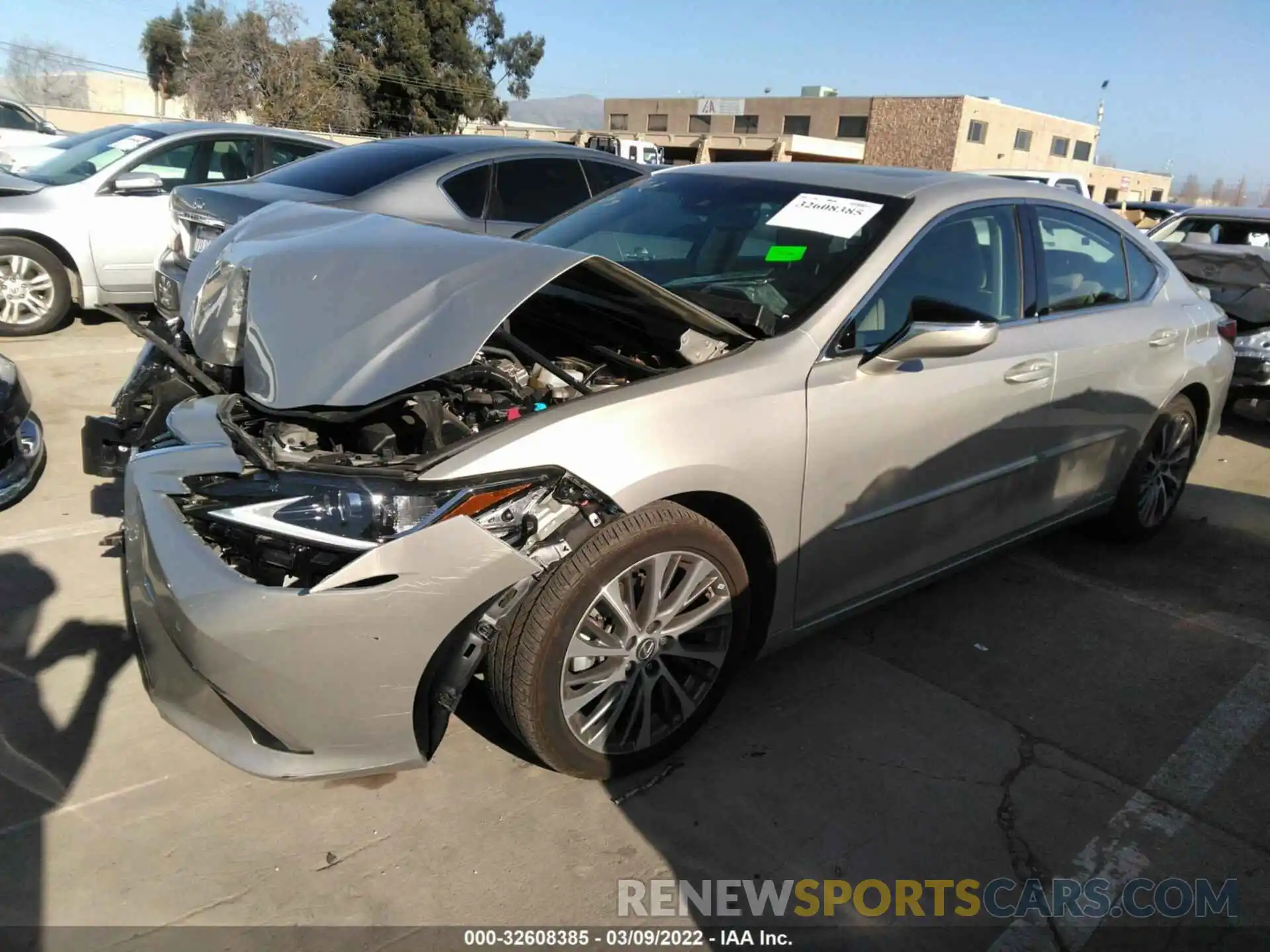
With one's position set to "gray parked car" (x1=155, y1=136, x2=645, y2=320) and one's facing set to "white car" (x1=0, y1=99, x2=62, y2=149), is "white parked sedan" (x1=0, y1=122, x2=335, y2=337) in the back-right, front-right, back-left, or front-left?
front-left

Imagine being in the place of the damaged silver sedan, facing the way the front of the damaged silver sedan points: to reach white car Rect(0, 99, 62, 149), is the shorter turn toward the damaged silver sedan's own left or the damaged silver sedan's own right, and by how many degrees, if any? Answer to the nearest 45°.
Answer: approximately 90° to the damaged silver sedan's own right

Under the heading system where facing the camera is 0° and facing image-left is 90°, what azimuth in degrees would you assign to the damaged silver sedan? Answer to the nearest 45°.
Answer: approximately 45°

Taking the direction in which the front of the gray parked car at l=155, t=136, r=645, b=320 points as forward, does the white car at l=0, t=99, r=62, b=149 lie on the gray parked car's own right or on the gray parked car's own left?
on the gray parked car's own left

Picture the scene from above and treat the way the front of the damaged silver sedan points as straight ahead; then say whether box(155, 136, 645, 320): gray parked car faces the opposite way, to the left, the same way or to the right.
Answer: the opposite way

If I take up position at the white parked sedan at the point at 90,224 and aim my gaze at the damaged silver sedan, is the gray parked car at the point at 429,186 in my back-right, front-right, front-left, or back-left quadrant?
front-left

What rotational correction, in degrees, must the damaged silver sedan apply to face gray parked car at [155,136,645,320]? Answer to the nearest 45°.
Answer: approximately 135° to its right

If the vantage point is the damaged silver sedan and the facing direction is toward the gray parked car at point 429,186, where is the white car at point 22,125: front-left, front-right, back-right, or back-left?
front-left

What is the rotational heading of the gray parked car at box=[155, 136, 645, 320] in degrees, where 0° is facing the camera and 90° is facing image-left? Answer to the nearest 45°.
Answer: approximately 225°

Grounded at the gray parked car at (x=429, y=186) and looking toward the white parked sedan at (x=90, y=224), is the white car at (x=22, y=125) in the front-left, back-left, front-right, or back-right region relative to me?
front-right

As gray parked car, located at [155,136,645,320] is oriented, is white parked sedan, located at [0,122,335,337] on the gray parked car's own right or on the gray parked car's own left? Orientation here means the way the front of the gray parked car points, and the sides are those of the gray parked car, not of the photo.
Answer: on the gray parked car's own left
